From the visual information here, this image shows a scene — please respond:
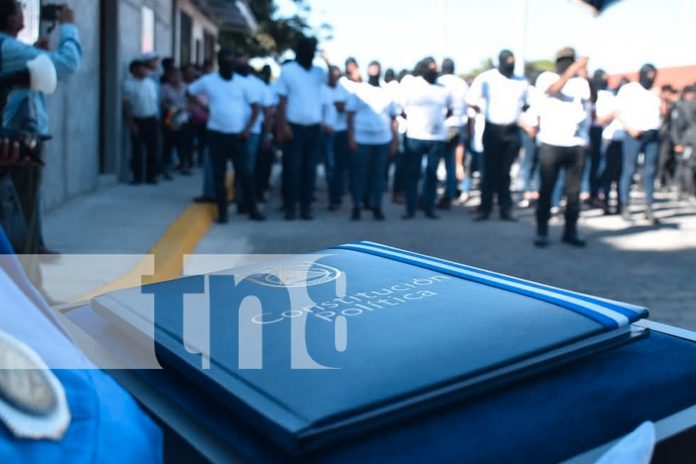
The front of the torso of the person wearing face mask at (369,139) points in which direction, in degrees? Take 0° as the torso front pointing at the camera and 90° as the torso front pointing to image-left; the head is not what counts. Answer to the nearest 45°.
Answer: approximately 0°

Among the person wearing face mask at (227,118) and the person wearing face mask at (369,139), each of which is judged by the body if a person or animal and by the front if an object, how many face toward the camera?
2

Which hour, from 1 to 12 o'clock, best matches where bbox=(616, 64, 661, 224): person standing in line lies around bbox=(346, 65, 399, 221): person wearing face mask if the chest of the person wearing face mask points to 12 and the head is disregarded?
The person standing in line is roughly at 9 o'clock from the person wearing face mask.

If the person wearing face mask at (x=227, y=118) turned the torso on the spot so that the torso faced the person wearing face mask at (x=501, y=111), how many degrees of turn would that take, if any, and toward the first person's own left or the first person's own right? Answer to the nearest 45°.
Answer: approximately 90° to the first person's own left

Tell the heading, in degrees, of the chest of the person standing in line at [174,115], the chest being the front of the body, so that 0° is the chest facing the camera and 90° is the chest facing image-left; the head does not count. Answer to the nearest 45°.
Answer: approximately 0°

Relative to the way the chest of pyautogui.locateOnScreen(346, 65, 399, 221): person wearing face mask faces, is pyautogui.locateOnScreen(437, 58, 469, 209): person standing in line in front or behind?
behind

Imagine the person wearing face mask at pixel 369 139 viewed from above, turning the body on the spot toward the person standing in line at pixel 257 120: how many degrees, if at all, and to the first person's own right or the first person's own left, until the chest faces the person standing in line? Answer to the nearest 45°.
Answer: approximately 90° to the first person's own right
